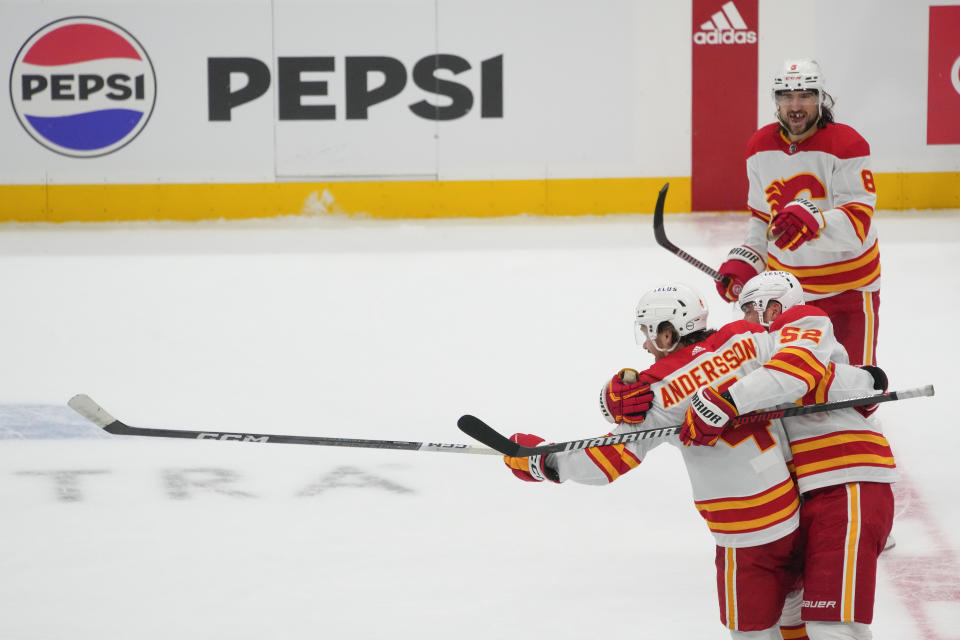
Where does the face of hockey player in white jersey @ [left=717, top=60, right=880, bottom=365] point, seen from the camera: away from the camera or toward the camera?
toward the camera

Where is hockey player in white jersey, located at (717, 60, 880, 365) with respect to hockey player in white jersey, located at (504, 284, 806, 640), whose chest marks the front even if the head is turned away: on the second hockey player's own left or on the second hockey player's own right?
on the second hockey player's own right

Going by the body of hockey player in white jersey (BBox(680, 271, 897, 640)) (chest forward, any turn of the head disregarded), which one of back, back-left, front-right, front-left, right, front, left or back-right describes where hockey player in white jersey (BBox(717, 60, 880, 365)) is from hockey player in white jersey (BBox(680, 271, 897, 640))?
right

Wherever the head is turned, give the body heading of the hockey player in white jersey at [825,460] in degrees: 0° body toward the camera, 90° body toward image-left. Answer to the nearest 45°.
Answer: approximately 90°
